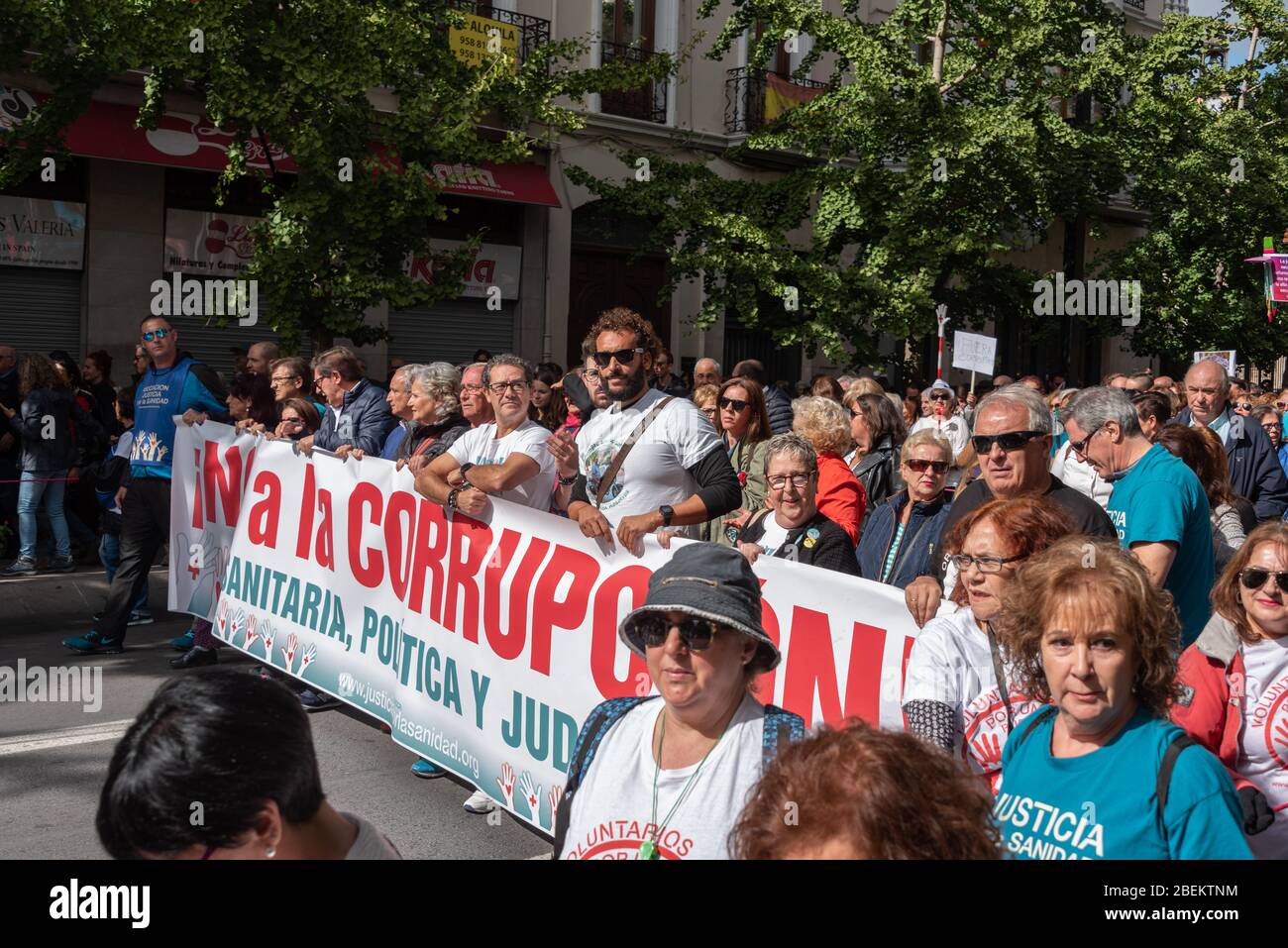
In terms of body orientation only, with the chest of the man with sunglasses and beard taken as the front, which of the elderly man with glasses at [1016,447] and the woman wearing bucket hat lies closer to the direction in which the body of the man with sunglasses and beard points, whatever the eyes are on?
the woman wearing bucket hat

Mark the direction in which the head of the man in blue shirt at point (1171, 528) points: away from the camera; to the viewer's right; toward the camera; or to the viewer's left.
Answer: to the viewer's left

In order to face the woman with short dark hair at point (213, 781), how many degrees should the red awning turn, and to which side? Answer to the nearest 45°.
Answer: approximately 45° to its right

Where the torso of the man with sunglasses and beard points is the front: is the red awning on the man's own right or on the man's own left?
on the man's own right

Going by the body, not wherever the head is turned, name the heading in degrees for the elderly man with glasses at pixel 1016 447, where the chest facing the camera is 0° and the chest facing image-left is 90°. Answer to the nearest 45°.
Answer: approximately 45°

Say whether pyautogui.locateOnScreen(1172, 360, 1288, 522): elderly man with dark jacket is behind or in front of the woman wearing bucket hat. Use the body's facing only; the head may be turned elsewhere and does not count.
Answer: behind

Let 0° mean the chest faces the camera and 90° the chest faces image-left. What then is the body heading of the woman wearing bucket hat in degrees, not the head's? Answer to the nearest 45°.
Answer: approximately 45°

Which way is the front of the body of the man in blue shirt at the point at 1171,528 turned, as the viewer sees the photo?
to the viewer's left
